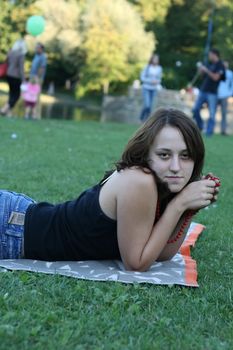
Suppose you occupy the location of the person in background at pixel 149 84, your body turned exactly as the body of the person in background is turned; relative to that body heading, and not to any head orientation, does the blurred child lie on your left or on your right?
on your right

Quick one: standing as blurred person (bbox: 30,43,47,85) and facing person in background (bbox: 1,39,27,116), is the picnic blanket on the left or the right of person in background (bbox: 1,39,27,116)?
left

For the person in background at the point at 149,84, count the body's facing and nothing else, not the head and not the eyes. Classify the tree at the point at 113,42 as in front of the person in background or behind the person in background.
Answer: behind

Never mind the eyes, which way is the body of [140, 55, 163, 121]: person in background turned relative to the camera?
toward the camera

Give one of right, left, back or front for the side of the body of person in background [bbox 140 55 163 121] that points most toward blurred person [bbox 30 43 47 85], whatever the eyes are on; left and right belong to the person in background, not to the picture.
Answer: right

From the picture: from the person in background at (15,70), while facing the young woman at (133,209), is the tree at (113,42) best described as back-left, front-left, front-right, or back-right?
back-left

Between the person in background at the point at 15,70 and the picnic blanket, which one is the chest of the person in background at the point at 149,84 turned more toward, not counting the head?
the picnic blanket

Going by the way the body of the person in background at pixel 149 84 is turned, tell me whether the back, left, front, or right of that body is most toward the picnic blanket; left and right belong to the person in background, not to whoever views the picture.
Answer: front

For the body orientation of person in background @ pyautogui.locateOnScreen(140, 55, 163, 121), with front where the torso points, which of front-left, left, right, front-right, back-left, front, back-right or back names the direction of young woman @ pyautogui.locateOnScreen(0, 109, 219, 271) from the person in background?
front

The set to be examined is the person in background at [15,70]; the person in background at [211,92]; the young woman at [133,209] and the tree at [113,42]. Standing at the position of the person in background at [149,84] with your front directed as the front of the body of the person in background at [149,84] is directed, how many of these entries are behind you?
1

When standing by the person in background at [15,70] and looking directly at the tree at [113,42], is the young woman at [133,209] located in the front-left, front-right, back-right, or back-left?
back-right
